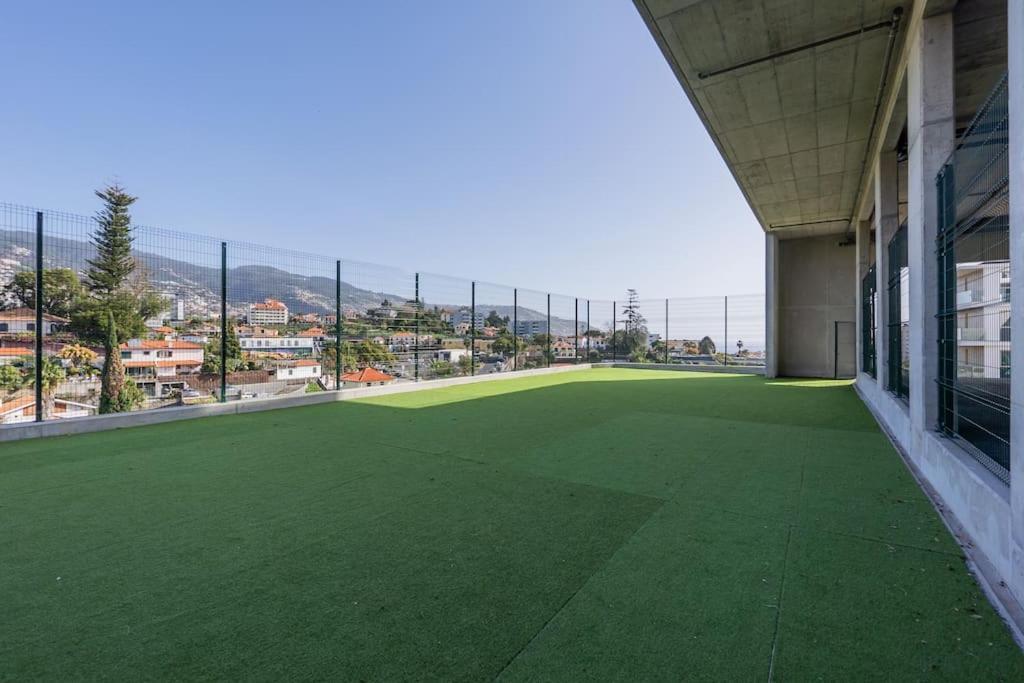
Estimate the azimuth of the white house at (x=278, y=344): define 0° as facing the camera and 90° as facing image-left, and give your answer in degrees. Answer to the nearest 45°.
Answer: approximately 0°

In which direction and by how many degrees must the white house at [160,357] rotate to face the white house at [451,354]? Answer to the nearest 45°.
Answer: approximately 90° to its left

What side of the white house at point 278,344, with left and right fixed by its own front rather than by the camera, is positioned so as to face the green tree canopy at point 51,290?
right

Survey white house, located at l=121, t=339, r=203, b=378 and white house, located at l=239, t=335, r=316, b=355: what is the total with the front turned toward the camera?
2

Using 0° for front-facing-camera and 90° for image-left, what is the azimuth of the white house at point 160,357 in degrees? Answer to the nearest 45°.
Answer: approximately 0°
